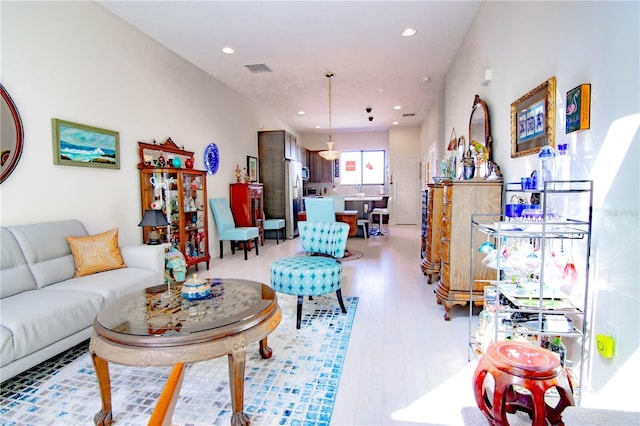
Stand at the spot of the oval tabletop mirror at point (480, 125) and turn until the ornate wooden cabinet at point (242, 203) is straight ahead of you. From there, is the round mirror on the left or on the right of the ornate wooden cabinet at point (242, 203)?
left

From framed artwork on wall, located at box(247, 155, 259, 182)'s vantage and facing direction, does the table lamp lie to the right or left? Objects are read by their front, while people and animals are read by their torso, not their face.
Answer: on its right

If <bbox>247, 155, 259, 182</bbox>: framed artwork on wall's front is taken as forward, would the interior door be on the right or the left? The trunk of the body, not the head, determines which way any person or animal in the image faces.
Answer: on its left

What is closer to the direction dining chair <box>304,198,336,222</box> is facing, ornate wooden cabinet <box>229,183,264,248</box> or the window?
the window

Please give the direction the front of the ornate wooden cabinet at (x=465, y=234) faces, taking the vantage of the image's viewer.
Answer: facing to the left of the viewer

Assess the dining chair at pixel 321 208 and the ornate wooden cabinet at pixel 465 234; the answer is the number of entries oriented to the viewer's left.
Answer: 1

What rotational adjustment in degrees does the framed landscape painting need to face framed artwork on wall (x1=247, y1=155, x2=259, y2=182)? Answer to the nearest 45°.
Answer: approximately 90° to its left

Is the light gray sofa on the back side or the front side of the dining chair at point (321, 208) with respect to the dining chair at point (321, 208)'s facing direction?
on the back side

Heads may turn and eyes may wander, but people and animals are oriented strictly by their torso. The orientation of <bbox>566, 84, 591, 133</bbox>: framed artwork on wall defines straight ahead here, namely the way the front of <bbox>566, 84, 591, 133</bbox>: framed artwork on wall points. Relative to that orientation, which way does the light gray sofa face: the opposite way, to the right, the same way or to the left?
the opposite way

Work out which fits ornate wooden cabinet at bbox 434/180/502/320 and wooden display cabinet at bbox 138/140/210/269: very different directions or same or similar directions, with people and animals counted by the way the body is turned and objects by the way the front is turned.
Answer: very different directions

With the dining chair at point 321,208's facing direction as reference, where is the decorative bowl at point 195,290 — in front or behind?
behind

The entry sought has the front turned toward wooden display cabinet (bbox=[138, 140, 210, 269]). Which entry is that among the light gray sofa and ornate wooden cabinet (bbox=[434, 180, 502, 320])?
the ornate wooden cabinet

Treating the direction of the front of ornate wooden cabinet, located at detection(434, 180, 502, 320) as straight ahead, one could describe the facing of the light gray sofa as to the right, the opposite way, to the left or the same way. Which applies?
the opposite way
